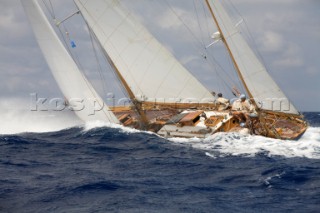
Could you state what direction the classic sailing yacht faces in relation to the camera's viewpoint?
facing away from the viewer and to the left of the viewer
